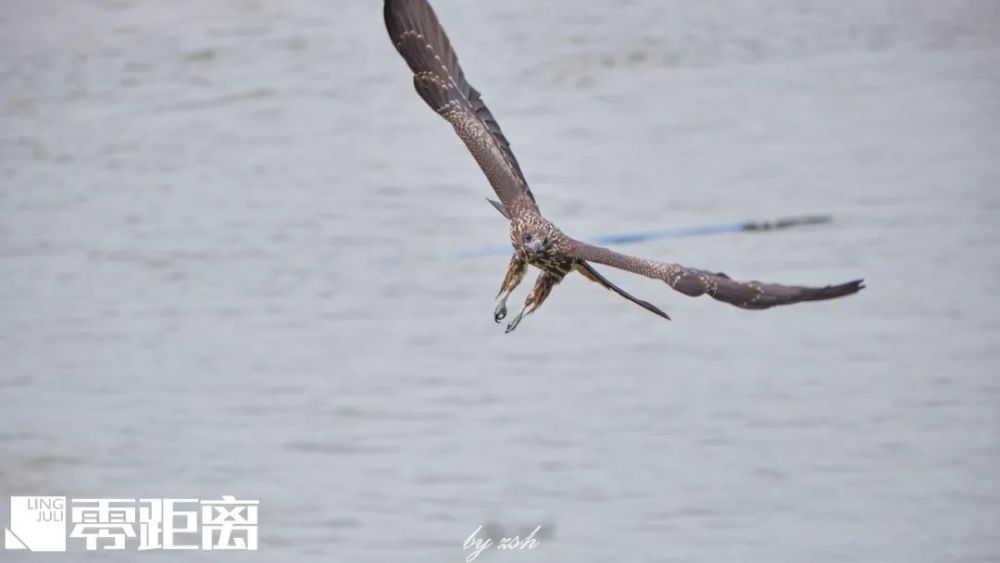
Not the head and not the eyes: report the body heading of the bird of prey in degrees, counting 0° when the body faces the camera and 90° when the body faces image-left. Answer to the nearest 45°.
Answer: approximately 0°
